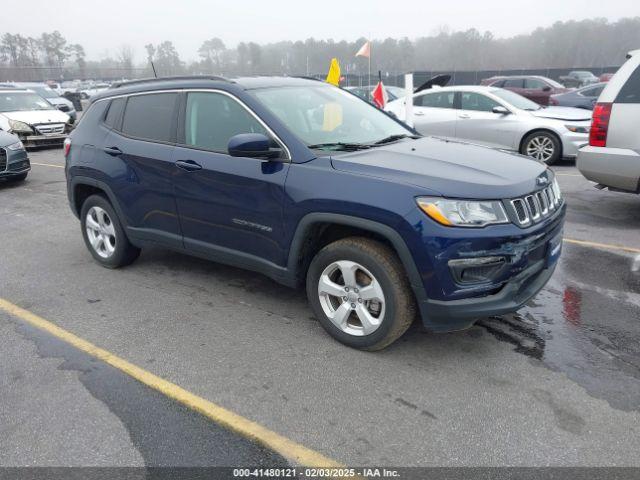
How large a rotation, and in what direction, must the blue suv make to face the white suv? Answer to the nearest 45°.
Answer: approximately 90° to its left

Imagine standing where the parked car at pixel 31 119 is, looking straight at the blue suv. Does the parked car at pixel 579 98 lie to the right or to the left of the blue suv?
left

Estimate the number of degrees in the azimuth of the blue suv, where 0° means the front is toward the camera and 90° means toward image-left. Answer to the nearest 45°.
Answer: approximately 315°

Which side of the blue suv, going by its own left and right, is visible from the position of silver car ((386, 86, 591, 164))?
left

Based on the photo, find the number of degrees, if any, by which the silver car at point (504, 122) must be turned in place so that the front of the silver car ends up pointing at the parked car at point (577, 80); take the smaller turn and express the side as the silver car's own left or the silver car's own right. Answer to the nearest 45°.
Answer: approximately 90° to the silver car's own left

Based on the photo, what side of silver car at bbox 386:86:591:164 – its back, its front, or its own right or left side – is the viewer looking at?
right

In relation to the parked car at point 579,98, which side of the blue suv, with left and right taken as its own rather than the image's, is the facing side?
left
